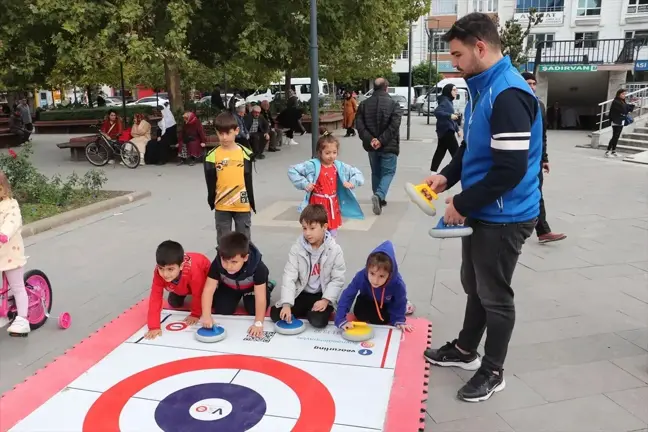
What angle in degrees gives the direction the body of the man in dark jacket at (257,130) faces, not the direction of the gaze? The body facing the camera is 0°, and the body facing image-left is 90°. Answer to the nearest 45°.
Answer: approximately 0°

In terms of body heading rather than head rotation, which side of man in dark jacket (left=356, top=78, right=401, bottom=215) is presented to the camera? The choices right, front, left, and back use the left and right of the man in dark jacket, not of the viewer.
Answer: back

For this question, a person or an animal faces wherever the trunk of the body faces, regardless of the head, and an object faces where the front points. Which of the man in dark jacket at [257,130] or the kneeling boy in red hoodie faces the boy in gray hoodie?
the man in dark jacket

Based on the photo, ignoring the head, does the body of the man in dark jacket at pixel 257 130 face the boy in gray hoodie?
yes

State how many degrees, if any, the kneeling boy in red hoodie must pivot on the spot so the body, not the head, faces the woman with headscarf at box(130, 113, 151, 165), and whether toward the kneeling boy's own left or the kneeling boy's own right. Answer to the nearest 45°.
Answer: approximately 135° to the kneeling boy's own right

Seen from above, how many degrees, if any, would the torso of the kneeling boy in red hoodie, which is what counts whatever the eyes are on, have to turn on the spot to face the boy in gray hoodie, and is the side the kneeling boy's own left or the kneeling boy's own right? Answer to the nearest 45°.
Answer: approximately 135° to the kneeling boy's own left

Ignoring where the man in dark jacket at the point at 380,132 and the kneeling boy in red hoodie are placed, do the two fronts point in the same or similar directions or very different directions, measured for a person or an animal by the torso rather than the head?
very different directions

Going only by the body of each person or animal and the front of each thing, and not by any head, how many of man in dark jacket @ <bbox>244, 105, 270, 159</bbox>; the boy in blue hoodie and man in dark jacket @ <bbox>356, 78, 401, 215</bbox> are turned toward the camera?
2

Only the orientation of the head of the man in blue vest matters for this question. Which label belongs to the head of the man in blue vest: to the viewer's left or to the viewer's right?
to the viewer's left

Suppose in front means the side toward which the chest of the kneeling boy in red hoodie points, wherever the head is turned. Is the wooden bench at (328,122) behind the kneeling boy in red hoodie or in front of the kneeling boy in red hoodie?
behind

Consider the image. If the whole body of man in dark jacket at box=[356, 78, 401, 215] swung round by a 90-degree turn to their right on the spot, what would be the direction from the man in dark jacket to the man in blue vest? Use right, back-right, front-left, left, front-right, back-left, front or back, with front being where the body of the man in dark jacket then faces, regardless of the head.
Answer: right

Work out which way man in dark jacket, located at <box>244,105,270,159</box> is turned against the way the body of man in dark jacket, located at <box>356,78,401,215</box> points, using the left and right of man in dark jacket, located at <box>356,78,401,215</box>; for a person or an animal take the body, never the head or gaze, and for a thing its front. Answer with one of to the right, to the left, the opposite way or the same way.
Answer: the opposite way

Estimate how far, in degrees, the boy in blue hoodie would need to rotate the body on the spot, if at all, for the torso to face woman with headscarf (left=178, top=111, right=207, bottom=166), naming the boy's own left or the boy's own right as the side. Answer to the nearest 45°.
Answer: approximately 135° to the boy's own right

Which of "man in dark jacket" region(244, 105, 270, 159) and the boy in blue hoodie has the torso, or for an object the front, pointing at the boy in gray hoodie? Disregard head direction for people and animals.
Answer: the man in dark jacket

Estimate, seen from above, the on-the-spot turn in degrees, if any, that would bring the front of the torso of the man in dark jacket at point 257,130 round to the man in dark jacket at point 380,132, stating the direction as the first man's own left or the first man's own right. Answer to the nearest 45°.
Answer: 0° — they already face them
